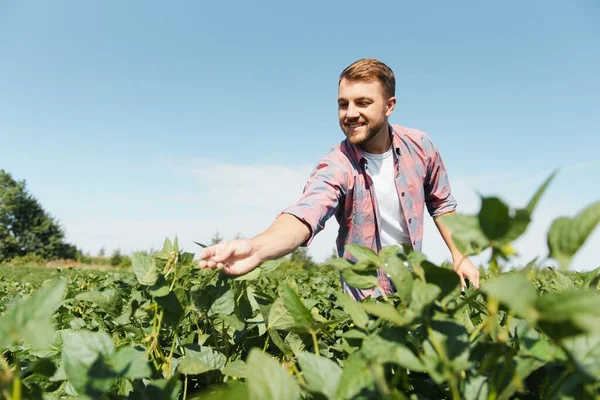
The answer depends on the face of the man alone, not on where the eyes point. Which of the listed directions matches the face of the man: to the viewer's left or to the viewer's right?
to the viewer's left

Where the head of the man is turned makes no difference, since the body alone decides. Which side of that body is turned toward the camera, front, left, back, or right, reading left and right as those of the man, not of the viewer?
front
